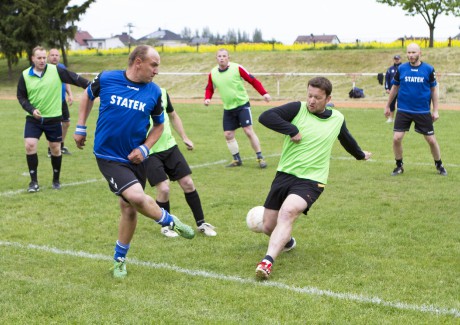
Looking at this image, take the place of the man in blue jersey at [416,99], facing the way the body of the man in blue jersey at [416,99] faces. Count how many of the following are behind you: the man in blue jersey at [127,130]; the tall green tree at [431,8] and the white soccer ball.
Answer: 1

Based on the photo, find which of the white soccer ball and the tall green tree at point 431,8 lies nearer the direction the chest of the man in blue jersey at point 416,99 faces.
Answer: the white soccer ball

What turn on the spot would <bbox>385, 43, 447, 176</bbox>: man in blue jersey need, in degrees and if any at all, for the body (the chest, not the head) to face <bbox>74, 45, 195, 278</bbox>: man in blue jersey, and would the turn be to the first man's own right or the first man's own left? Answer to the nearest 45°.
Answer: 0° — they already face them

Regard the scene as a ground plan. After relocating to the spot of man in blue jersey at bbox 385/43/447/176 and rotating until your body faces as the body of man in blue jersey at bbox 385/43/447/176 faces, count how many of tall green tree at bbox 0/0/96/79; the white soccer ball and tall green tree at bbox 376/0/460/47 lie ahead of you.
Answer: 1

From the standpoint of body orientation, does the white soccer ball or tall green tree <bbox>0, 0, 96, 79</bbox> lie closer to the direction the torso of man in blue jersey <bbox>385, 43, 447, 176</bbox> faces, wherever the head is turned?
the white soccer ball

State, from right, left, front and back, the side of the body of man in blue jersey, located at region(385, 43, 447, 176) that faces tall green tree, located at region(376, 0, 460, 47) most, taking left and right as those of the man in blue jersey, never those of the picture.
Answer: back

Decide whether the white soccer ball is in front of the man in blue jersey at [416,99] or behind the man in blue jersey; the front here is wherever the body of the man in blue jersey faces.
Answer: in front

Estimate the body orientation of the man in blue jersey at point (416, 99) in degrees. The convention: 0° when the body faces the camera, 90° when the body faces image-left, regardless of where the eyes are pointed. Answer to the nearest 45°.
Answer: approximately 0°

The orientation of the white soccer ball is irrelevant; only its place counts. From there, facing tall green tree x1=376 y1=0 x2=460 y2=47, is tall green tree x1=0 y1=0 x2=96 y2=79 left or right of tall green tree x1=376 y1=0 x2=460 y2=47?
left

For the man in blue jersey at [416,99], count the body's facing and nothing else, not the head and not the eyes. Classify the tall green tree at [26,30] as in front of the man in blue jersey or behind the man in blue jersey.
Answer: behind
